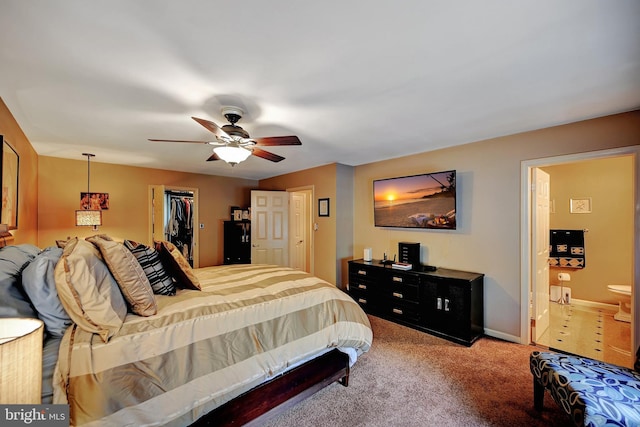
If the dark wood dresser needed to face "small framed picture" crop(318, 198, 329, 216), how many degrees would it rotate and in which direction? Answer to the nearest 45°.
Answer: approximately 90° to its right

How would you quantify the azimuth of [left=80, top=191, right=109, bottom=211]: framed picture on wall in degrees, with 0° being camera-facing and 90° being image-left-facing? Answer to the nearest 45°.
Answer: approximately 0°

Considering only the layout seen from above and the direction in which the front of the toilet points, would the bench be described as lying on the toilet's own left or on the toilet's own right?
on the toilet's own left

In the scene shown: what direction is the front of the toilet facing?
to the viewer's left

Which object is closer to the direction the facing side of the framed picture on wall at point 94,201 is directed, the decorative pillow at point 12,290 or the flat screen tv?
the decorative pillow

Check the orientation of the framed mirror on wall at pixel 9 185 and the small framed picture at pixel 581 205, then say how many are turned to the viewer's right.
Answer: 1

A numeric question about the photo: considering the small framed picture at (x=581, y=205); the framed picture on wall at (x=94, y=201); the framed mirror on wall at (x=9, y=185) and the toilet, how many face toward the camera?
2

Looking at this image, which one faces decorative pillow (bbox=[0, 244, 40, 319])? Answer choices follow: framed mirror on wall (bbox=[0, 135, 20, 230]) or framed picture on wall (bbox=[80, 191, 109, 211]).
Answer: framed picture on wall (bbox=[80, 191, 109, 211])

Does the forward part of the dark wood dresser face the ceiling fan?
yes

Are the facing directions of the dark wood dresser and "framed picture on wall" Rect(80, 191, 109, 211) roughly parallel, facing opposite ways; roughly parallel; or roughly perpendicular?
roughly perpendicular

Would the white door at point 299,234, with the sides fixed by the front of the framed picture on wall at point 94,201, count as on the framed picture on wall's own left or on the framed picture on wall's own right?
on the framed picture on wall's own left
